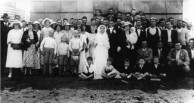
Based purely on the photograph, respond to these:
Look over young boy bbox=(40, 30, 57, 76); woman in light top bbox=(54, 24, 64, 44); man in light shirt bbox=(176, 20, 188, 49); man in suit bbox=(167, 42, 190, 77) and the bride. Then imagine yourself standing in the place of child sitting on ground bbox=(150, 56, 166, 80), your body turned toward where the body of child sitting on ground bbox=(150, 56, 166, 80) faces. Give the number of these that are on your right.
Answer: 3

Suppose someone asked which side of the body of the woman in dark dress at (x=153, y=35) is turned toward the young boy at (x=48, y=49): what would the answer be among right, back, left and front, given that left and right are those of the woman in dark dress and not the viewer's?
right

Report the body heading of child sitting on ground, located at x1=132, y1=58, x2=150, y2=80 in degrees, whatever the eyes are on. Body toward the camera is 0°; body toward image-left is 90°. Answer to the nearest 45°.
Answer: approximately 0°

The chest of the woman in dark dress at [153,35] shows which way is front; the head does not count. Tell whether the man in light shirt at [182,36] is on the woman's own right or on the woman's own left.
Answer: on the woman's own left

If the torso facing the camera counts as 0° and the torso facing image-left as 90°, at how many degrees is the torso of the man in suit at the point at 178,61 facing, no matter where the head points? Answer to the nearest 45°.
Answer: approximately 0°
